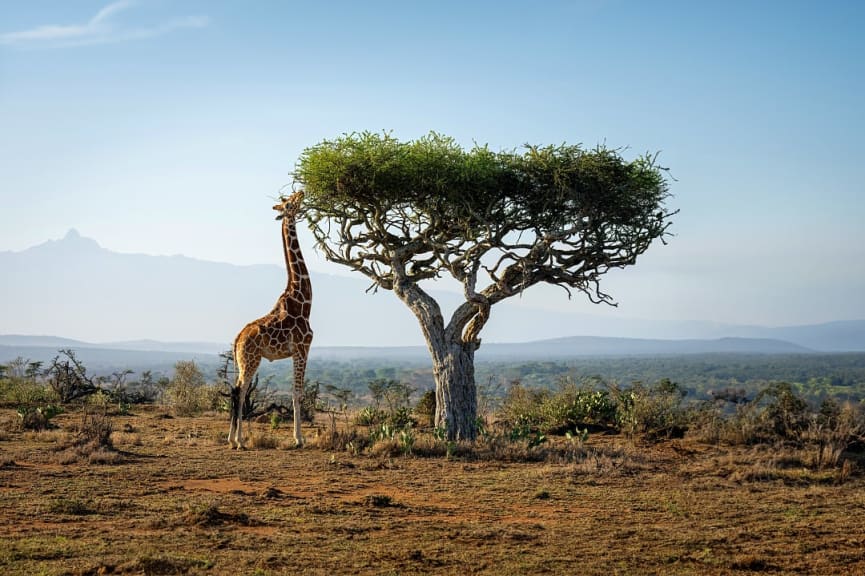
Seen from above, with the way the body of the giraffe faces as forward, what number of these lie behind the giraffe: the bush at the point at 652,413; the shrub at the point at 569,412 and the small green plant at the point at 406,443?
0

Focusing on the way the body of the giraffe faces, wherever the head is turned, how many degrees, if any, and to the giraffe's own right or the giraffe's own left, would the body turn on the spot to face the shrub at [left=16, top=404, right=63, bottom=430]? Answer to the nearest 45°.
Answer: approximately 135° to the giraffe's own left

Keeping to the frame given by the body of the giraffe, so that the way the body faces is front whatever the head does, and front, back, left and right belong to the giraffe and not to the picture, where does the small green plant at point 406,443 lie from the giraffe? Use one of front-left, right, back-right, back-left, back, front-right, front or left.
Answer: front-right

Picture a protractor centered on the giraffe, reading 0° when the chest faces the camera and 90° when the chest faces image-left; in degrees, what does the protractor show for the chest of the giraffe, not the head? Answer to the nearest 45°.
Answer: approximately 270°

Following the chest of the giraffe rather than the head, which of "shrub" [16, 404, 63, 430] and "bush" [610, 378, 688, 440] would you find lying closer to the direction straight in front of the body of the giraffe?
the bush

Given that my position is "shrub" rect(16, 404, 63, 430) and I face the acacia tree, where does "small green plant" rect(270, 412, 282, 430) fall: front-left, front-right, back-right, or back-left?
front-left

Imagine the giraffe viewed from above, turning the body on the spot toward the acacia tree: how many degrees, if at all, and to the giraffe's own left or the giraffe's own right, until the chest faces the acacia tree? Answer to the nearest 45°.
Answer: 0° — it already faces it

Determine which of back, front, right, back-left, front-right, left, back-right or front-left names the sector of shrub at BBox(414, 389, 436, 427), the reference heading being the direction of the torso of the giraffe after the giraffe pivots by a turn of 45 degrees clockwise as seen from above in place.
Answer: left

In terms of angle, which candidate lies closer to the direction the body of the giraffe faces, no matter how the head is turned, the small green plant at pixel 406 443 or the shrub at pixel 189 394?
the small green plant

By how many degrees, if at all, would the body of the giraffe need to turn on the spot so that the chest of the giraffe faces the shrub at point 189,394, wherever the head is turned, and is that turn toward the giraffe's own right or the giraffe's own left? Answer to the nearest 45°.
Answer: approximately 90° to the giraffe's own left

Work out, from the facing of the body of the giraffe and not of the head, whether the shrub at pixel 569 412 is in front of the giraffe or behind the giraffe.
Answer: in front

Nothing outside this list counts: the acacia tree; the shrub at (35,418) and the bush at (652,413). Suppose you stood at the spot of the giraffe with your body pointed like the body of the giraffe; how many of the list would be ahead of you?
2

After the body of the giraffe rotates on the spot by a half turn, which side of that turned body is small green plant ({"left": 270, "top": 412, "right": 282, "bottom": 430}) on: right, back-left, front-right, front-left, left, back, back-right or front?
right

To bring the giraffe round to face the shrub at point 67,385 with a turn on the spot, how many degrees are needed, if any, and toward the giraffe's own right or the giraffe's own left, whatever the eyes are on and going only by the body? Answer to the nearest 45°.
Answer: approximately 135° to the giraffe's own left

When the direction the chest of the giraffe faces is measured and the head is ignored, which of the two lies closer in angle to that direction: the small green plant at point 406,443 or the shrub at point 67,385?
the small green plant

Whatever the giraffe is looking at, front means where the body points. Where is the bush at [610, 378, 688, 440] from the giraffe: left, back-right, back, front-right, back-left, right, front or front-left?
front
